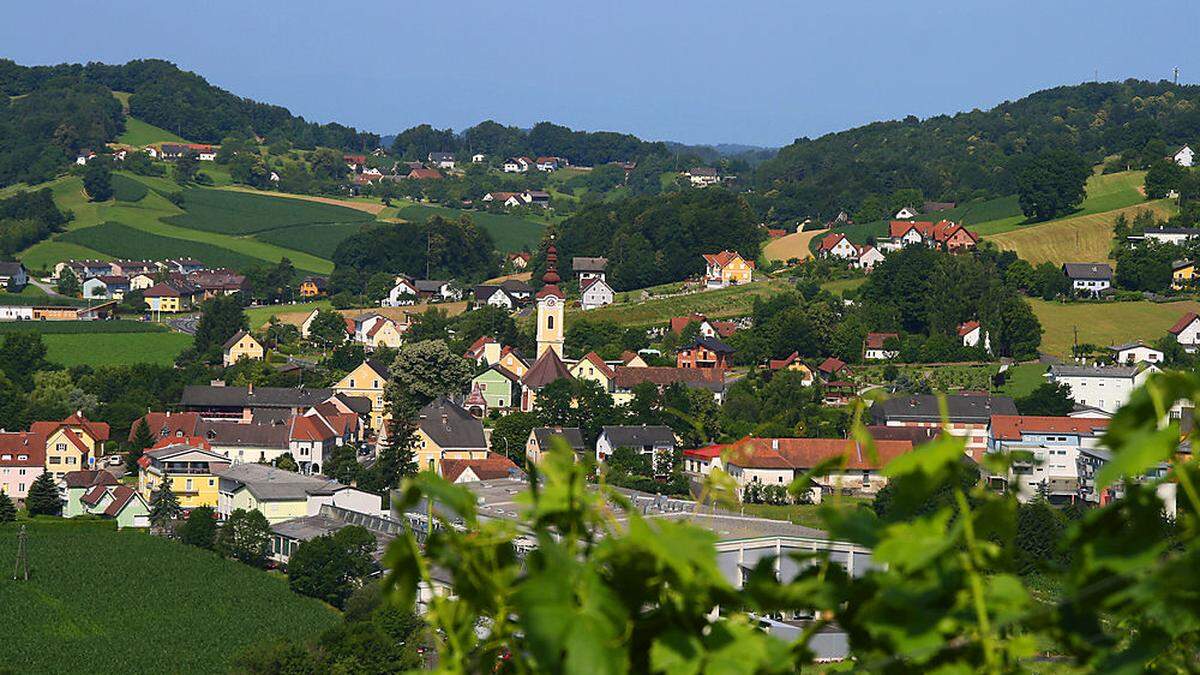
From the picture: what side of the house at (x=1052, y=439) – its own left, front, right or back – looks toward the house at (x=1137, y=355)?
back

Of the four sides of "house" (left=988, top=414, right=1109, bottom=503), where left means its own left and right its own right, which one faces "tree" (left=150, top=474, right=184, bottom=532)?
right

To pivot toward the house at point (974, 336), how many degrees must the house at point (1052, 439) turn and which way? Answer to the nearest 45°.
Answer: approximately 180°

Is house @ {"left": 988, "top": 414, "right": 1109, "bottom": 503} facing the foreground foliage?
yes

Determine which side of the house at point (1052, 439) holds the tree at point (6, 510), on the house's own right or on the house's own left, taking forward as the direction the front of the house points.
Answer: on the house's own right

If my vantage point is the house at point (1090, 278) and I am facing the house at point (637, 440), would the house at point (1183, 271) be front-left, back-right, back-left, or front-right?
back-left

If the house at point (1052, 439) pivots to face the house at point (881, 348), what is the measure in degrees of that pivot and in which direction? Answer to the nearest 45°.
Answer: approximately 135° to its right

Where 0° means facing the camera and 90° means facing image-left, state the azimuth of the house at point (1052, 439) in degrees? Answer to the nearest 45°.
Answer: approximately 0°

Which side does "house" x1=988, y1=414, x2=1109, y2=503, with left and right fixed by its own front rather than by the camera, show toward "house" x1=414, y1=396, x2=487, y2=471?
right

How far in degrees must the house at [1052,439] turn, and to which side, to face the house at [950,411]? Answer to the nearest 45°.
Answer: approximately 135° to its right

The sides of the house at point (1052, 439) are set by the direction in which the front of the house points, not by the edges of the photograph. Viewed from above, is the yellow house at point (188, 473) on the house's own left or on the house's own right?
on the house's own right
